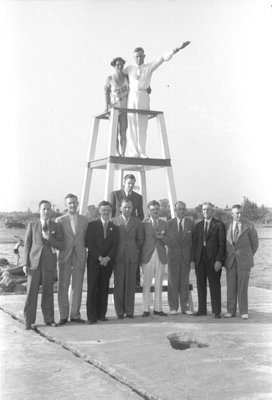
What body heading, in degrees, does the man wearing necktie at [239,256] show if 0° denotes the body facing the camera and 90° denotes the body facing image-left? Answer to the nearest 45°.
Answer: approximately 45°

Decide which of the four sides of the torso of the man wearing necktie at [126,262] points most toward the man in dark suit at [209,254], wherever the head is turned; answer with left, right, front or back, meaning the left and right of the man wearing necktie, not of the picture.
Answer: left
